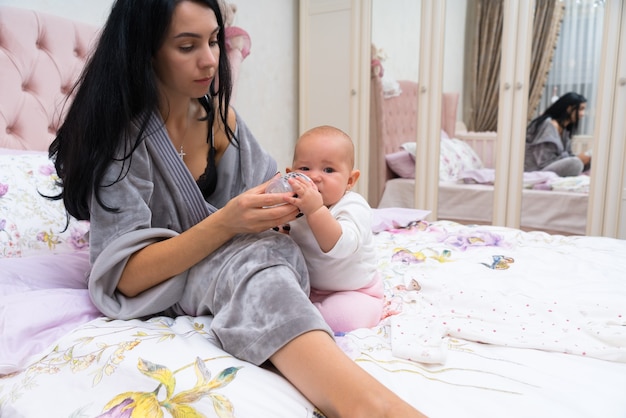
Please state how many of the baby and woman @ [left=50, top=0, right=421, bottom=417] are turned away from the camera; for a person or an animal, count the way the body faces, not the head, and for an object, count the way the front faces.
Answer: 0

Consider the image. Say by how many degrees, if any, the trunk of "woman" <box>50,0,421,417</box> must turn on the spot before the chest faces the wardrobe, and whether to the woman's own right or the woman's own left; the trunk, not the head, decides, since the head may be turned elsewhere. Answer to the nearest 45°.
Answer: approximately 90° to the woman's own left

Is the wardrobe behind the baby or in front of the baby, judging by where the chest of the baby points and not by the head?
behind

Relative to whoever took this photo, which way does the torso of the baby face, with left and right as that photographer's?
facing the viewer and to the left of the viewer

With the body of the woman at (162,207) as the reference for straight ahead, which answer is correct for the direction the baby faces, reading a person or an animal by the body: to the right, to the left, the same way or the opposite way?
to the right

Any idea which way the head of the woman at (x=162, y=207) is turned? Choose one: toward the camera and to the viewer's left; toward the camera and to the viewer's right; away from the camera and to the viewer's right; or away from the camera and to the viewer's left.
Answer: toward the camera and to the viewer's right

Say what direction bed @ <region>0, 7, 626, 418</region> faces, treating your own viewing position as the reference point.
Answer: facing the viewer and to the right of the viewer

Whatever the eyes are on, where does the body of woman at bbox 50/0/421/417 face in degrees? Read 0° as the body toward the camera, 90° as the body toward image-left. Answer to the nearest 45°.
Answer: approximately 315°

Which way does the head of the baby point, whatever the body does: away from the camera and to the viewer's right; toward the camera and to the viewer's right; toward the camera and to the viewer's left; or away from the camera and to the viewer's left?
toward the camera and to the viewer's left
